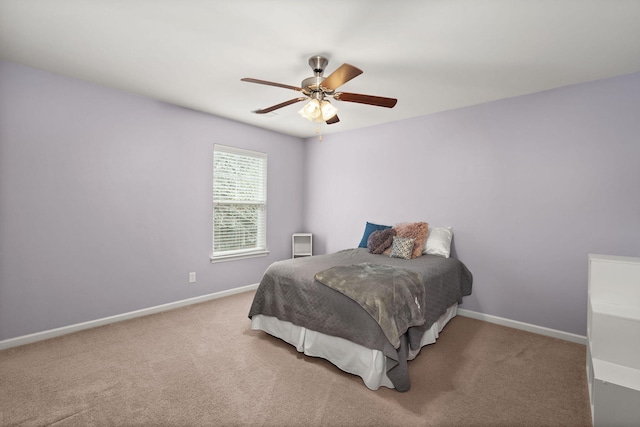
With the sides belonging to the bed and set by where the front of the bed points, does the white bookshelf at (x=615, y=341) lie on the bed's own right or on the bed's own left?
on the bed's own left

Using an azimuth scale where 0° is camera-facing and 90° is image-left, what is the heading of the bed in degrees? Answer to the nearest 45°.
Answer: approximately 45°
